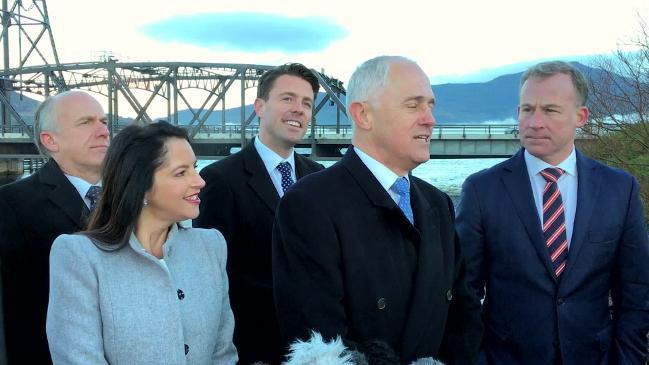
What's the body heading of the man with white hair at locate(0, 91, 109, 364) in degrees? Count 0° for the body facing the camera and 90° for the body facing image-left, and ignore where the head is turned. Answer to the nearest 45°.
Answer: approximately 315°

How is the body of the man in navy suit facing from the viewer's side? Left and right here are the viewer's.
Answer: facing the viewer

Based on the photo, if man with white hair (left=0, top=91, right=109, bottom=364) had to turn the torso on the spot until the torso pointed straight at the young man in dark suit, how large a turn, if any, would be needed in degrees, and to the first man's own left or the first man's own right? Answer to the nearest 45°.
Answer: approximately 45° to the first man's own left

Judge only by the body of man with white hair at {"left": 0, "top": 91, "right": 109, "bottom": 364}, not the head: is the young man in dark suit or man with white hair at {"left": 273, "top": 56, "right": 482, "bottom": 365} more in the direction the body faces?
the man with white hair

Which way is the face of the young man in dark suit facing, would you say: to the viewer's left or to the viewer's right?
to the viewer's right

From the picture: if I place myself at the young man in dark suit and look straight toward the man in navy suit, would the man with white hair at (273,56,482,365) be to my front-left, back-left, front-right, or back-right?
front-right

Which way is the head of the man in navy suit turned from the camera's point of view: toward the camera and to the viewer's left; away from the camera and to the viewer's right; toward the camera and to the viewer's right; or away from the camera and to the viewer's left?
toward the camera and to the viewer's left

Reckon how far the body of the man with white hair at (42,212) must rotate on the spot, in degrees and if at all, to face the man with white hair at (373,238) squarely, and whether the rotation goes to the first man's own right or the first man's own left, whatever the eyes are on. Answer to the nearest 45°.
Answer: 0° — they already face them

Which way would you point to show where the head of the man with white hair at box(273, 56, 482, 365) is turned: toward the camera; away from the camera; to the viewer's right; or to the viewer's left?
to the viewer's right

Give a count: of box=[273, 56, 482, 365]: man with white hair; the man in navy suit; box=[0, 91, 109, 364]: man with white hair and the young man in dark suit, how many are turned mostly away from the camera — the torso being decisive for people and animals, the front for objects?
0

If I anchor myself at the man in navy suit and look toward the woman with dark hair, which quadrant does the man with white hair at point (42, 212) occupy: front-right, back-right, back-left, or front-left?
front-right

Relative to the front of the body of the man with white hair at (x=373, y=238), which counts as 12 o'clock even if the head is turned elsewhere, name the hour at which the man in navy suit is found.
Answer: The man in navy suit is roughly at 9 o'clock from the man with white hair.

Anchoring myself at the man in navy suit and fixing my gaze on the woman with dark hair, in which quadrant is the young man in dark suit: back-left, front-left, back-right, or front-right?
front-right

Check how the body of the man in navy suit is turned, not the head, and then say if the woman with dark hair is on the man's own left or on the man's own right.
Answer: on the man's own right

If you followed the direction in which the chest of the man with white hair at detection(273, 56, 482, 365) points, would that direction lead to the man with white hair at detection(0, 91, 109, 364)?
no

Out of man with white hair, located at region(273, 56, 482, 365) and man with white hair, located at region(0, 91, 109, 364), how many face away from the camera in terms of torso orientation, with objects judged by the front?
0
